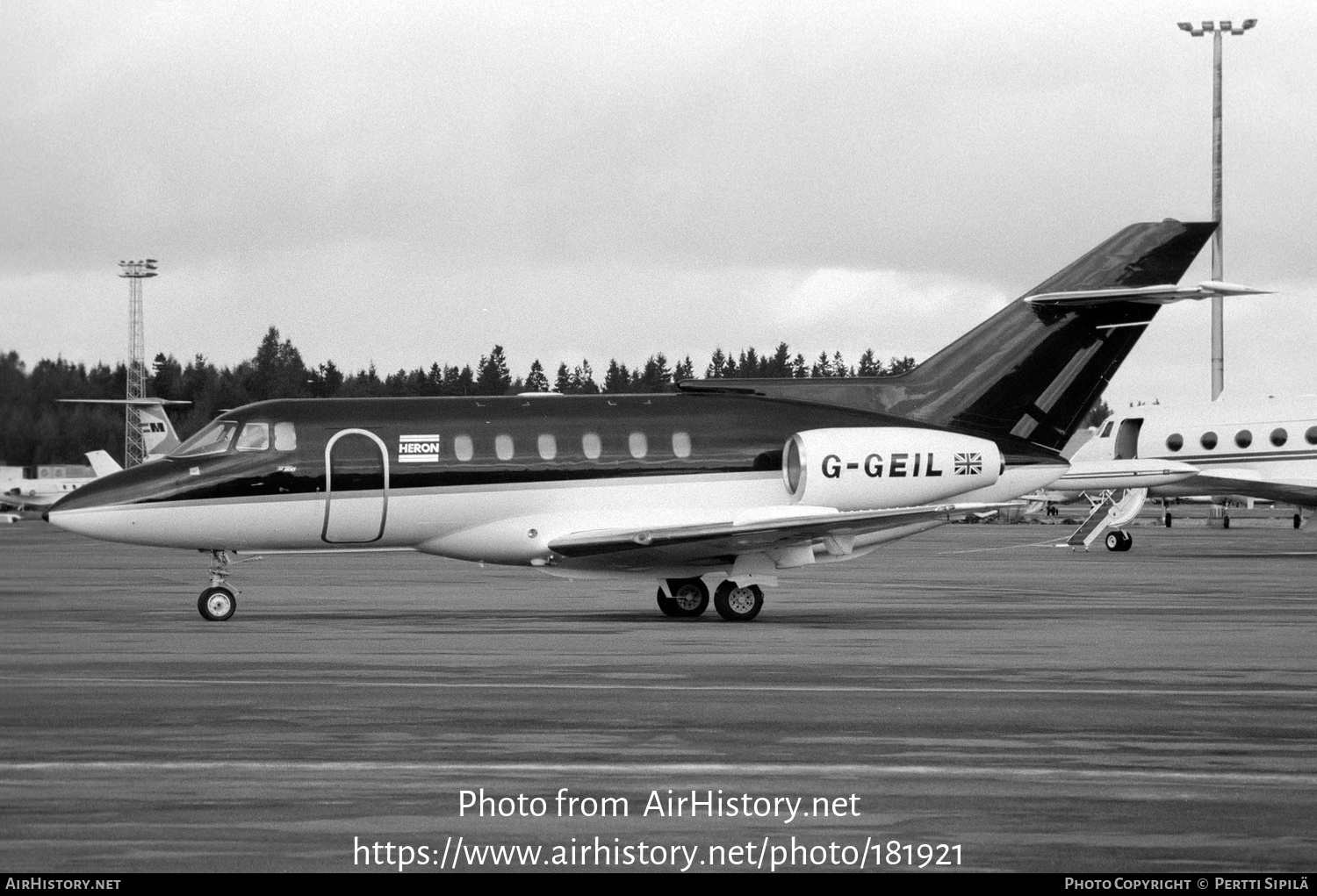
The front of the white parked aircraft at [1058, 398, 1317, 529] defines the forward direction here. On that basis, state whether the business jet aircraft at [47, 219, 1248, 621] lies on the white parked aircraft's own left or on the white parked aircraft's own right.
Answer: on the white parked aircraft's own left

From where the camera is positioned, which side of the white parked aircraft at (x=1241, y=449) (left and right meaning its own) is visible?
left

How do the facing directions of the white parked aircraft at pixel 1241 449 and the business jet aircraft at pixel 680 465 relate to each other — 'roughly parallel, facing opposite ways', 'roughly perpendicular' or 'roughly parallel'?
roughly parallel

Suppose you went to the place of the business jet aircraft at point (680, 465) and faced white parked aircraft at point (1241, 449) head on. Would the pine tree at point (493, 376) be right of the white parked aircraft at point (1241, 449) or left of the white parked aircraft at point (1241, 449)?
left

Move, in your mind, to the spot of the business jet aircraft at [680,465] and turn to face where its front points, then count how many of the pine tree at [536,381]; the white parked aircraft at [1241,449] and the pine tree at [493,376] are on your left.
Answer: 0

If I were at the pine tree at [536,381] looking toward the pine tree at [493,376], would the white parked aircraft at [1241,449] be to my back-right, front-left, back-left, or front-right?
back-left

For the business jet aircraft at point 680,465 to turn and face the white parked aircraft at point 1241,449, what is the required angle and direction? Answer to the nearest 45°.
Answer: approximately 135° to its right

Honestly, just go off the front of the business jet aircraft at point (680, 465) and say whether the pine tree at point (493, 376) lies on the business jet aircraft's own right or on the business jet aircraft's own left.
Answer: on the business jet aircraft's own right

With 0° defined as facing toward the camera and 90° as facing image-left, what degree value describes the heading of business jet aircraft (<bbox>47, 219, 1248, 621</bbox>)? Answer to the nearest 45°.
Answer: approximately 90°

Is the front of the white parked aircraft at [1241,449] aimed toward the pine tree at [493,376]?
no

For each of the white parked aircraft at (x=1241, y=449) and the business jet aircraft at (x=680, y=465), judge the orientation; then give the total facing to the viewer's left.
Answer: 2

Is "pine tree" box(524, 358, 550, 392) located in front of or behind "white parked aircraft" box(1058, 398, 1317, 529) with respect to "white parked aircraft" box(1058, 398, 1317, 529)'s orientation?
in front

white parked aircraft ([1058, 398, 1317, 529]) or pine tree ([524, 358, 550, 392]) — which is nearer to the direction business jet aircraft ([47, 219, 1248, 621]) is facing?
the pine tree

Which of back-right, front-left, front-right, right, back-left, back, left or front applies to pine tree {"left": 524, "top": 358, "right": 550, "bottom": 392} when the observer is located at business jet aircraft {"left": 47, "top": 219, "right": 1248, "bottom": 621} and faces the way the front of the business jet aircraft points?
right

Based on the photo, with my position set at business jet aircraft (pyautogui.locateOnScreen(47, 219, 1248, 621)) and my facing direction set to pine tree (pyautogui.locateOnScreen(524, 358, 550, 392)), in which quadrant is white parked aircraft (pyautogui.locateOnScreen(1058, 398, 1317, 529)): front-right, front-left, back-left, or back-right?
front-right
